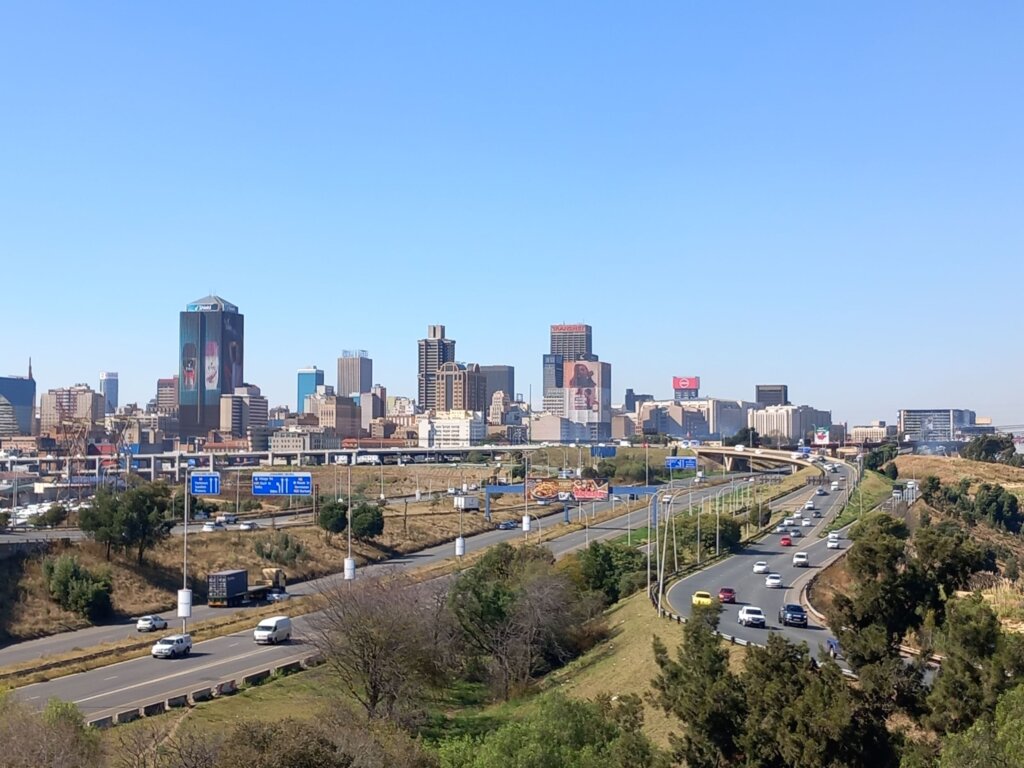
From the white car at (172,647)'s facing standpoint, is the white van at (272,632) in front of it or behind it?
behind

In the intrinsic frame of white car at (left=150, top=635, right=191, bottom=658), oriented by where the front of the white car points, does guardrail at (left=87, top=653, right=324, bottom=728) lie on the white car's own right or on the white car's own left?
on the white car's own left

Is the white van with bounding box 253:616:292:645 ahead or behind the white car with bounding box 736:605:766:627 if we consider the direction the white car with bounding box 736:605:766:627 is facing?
behind

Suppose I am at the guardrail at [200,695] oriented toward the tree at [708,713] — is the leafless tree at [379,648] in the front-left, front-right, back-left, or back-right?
front-left

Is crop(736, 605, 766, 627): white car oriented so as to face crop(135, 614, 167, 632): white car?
no

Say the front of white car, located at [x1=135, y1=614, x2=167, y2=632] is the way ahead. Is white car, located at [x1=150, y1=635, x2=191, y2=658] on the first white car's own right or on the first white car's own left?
on the first white car's own right

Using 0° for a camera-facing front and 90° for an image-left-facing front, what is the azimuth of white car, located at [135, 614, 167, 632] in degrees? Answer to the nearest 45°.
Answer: approximately 225°

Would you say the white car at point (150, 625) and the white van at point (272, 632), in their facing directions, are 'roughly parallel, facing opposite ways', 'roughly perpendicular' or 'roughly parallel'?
roughly parallel, facing opposite ways

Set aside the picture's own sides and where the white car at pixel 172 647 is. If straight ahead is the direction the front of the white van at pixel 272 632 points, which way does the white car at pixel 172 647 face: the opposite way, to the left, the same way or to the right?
the same way

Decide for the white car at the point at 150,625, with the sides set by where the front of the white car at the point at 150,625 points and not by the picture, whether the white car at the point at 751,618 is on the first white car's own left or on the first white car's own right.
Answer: on the first white car's own right

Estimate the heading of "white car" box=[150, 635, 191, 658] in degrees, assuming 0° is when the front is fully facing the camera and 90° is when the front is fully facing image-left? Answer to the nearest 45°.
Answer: approximately 45°

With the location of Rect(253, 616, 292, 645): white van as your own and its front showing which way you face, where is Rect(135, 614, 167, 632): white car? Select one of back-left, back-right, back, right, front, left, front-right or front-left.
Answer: right

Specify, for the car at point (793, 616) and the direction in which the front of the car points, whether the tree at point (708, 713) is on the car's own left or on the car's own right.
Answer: on the car's own right

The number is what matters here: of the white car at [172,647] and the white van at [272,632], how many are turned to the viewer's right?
0

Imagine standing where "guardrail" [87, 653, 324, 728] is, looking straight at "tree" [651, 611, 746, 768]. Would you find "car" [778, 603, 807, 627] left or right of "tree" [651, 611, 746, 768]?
left

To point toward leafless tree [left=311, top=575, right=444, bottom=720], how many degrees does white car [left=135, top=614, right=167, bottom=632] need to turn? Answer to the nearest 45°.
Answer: approximately 135° to its right
